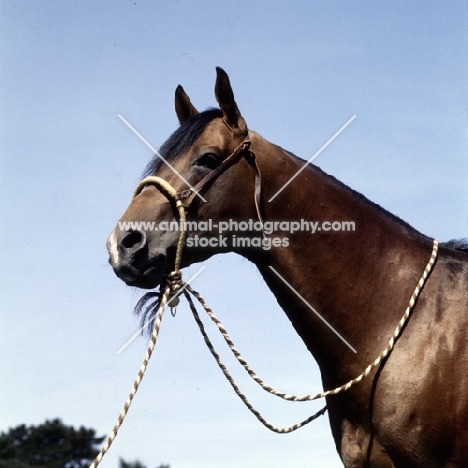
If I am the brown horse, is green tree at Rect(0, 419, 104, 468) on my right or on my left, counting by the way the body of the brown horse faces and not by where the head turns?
on my right

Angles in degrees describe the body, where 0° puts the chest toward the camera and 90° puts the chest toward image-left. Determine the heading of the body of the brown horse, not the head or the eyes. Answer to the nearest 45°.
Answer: approximately 90°
